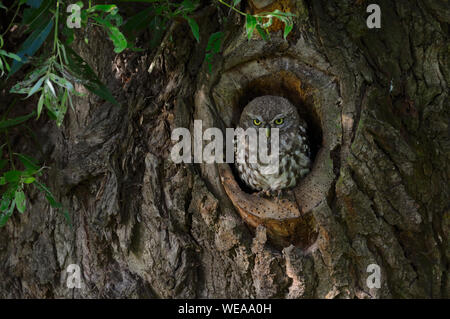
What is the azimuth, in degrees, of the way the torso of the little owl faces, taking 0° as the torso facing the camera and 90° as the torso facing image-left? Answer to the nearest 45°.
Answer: approximately 0°
